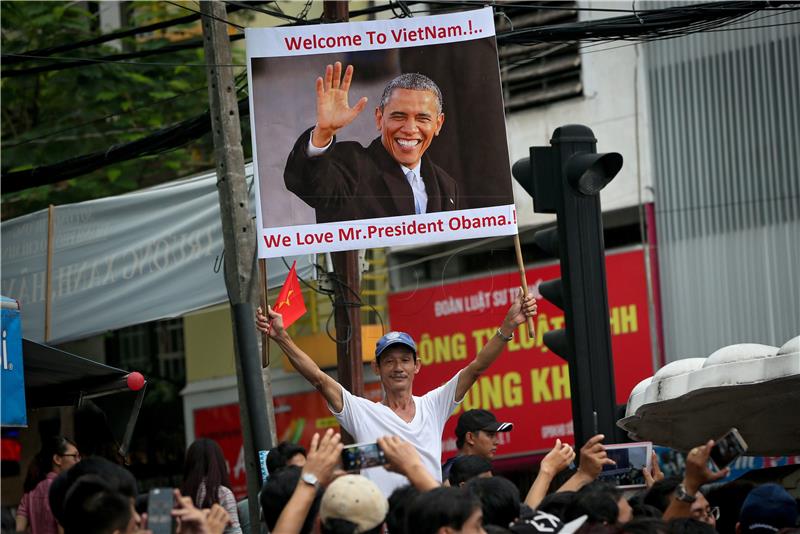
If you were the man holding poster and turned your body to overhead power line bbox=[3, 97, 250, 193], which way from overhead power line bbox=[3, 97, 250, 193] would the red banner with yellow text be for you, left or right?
right

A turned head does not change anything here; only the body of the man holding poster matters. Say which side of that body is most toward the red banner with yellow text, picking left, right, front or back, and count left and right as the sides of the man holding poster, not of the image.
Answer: back

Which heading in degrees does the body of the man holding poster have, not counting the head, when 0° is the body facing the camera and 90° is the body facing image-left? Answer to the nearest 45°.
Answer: approximately 0°

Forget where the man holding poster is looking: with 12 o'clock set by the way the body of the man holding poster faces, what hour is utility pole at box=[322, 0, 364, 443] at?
The utility pole is roughly at 6 o'clock from the man holding poster.

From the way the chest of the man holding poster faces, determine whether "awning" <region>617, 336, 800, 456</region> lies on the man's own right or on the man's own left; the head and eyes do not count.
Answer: on the man's own left

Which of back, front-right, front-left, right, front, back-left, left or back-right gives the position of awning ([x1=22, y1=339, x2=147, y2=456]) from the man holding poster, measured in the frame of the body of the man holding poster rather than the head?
back-right

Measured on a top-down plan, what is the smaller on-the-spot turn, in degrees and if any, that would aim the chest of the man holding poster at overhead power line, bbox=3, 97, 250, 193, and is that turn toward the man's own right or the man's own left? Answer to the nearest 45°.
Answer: approximately 135° to the man's own right
